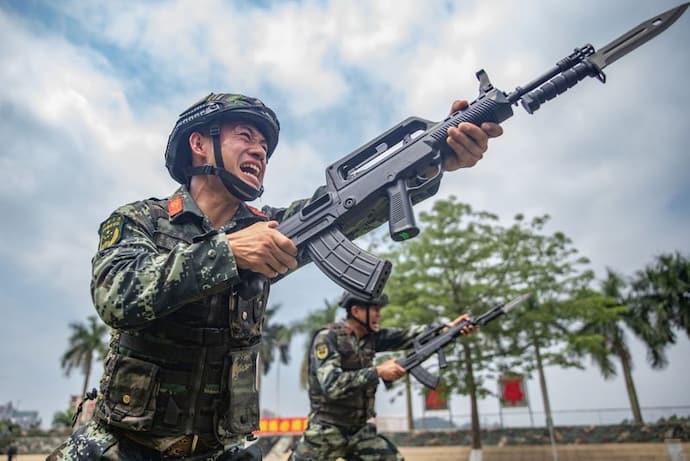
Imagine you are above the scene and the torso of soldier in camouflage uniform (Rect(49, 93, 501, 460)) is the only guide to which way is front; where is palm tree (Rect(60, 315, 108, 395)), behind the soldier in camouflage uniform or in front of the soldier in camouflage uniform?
behind

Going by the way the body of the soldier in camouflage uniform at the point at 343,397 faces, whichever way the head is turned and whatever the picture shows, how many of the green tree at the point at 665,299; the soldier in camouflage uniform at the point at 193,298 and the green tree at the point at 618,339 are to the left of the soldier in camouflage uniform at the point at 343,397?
2

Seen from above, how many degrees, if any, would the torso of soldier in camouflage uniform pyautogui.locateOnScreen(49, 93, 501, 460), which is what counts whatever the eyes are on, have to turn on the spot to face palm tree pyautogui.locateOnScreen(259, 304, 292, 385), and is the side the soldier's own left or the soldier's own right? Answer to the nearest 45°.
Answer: approximately 135° to the soldier's own left

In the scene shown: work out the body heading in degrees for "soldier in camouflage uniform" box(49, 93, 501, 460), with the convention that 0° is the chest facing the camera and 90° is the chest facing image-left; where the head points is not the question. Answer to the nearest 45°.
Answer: approximately 315°

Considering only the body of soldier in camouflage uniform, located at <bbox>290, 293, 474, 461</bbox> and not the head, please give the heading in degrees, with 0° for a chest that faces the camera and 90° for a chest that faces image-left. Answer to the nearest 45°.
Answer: approximately 315°

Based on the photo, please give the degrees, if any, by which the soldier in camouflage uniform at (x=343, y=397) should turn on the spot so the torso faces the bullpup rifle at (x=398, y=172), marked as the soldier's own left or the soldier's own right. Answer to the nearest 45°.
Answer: approximately 45° to the soldier's own right

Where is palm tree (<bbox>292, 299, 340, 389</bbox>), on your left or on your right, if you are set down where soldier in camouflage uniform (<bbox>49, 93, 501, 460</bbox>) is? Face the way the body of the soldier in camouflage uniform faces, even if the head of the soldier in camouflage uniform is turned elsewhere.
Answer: on your left

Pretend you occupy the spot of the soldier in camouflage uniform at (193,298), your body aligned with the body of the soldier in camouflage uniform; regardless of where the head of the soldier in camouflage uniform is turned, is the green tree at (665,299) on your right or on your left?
on your left

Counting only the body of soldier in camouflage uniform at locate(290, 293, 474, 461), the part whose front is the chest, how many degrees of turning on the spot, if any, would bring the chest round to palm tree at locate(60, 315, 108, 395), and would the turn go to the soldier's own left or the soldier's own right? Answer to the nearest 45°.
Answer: approximately 180°
